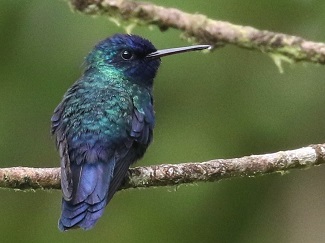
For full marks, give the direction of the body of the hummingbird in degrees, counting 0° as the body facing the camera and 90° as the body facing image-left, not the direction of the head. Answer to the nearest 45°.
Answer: approximately 225°
